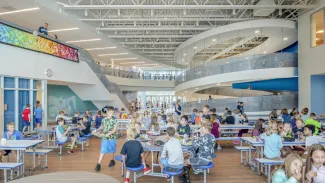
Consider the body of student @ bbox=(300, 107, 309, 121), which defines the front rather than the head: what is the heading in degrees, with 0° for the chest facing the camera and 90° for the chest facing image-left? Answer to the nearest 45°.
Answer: approximately 45°

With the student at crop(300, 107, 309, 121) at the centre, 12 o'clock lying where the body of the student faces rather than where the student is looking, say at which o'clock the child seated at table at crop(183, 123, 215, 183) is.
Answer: The child seated at table is roughly at 11 o'clock from the student.

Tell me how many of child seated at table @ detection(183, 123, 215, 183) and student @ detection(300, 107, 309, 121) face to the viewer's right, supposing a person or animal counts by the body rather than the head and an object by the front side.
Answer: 0

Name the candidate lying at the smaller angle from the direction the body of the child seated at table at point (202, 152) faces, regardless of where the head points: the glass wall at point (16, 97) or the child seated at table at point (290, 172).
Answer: the glass wall

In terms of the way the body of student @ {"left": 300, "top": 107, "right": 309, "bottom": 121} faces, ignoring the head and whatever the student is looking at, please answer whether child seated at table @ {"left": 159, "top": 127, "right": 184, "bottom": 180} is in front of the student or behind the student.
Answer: in front

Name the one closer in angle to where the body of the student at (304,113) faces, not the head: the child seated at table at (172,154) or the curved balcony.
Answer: the child seated at table

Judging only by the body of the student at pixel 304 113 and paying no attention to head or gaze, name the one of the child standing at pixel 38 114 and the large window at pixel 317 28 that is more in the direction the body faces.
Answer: the child standing

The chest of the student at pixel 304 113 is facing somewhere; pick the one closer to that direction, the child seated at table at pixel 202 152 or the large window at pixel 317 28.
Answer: the child seated at table
